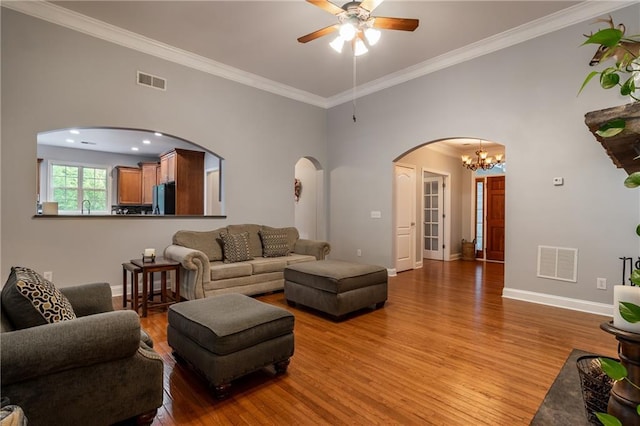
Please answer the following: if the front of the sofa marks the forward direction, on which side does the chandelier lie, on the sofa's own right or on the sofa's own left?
on the sofa's own left

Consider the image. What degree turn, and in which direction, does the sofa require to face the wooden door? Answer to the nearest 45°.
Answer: approximately 45° to its left

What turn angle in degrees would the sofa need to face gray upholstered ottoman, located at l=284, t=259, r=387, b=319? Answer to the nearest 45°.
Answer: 0° — it already faces it

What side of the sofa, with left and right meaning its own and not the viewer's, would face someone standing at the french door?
left

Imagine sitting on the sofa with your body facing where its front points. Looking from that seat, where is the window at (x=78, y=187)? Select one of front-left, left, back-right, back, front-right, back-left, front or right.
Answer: back

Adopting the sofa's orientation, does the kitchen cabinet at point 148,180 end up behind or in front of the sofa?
behind

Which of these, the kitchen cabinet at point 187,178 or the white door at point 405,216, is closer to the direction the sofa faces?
the white door

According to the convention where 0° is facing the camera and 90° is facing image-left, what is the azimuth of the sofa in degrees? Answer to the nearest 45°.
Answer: approximately 315°

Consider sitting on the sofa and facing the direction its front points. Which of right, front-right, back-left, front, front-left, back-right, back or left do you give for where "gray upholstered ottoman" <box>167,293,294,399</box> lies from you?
front-right

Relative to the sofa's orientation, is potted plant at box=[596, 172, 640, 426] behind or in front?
in front

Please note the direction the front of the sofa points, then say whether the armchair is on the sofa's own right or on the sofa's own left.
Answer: on the sofa's own right
